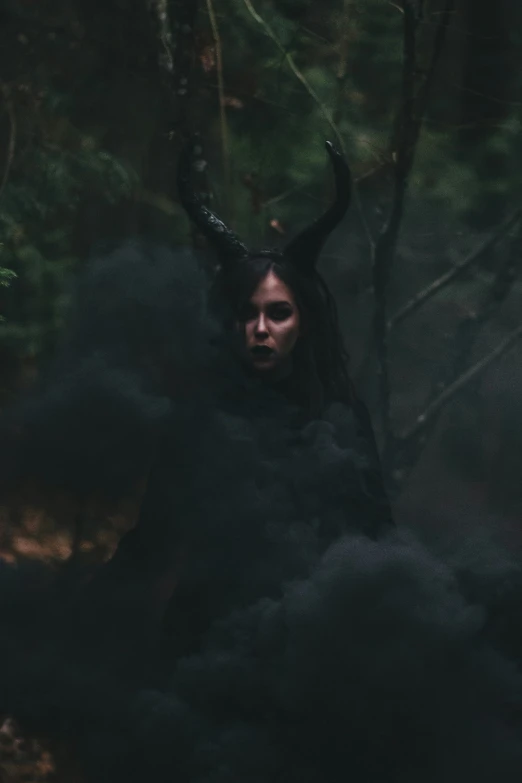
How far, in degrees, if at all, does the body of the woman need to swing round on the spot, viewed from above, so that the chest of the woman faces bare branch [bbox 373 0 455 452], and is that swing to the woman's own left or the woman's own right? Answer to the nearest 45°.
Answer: approximately 180°

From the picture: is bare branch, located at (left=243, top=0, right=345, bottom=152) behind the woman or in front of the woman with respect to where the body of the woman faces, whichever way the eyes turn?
behind

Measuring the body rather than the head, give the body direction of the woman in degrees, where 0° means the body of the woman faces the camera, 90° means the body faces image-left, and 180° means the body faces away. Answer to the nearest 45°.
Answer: approximately 0°

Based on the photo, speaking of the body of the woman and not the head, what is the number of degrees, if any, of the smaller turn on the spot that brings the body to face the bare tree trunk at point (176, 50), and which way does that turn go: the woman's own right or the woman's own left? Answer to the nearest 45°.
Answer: approximately 135° to the woman's own right

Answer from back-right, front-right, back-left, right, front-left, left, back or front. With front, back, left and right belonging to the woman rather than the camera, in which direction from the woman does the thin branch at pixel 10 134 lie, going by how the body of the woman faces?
back-right

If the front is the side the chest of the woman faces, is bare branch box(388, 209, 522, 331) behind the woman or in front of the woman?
behind

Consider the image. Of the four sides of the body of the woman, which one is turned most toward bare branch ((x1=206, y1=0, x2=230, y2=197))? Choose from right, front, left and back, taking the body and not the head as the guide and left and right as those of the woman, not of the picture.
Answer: back
